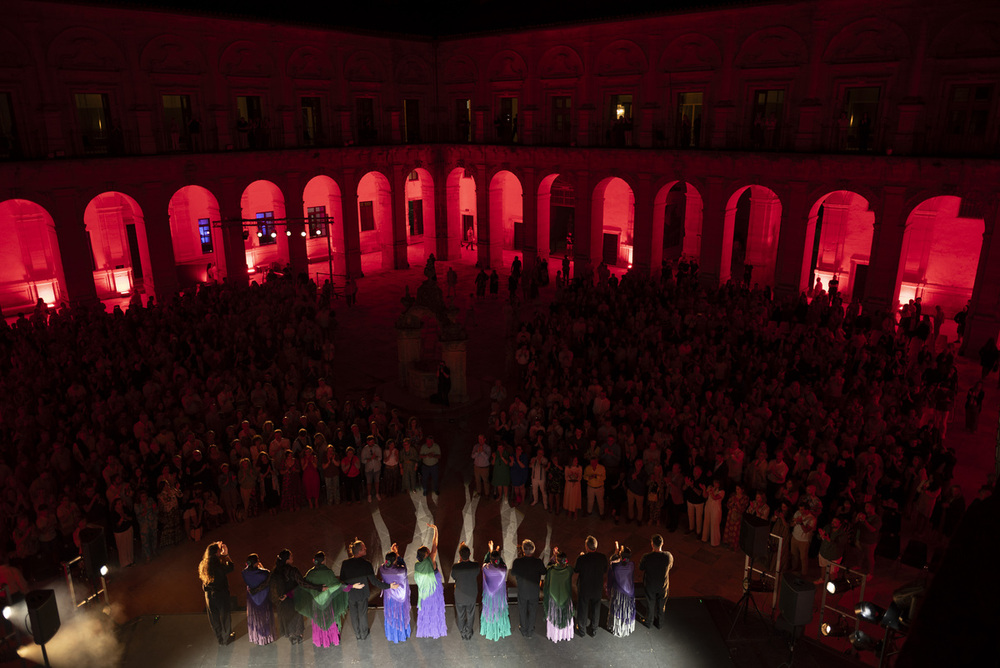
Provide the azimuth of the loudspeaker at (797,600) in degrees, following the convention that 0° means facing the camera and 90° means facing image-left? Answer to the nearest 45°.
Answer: approximately 225°

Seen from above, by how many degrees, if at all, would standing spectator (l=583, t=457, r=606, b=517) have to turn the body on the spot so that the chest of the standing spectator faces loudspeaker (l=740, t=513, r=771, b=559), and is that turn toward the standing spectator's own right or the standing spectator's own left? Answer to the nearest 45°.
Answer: approximately 45° to the standing spectator's own left

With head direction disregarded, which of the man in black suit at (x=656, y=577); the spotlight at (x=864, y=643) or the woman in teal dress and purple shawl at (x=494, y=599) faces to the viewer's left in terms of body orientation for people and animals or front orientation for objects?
the spotlight

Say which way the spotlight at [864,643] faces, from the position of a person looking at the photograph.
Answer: facing to the left of the viewer

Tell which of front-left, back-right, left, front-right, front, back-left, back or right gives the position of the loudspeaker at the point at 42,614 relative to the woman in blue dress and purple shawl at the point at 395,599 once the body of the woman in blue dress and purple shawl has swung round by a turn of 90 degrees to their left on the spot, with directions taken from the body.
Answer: front

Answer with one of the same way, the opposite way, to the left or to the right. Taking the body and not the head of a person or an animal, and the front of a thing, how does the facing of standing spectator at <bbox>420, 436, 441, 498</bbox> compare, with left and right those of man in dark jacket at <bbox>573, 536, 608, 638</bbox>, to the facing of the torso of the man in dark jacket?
the opposite way

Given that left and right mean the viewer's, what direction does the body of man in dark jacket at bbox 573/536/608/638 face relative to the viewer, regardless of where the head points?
facing away from the viewer

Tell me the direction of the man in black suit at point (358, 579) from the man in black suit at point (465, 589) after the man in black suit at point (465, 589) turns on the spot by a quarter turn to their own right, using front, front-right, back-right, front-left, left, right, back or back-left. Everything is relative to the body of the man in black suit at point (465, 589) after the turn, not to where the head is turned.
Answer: back

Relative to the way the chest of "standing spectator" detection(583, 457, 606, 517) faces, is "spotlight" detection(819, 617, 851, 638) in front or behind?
in front

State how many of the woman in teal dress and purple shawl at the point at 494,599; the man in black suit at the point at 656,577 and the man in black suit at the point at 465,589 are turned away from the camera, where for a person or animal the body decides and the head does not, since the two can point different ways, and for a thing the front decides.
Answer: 3

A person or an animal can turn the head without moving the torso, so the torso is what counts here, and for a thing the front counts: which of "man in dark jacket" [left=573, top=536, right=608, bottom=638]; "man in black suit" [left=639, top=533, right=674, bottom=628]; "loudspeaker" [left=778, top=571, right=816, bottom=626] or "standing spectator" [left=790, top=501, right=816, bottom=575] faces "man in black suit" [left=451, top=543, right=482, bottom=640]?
the standing spectator

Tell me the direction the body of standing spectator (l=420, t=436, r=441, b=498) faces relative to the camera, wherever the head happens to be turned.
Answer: toward the camera

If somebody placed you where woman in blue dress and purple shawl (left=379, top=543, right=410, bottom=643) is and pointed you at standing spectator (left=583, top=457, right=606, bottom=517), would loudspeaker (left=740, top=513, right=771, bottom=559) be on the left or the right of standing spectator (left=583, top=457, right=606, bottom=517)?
right

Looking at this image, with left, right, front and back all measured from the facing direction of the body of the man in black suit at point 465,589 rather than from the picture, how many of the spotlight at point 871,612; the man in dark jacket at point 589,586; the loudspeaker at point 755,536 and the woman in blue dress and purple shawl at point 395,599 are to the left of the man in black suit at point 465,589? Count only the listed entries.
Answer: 1

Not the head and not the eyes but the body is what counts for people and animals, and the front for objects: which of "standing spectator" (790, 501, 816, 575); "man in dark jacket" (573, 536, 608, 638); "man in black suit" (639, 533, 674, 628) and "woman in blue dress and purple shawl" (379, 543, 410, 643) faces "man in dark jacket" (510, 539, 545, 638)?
the standing spectator

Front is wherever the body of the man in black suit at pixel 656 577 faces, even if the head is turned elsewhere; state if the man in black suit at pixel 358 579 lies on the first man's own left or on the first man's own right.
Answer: on the first man's own left

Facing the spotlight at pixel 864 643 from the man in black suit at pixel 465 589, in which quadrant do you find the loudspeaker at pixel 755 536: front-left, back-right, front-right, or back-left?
front-left

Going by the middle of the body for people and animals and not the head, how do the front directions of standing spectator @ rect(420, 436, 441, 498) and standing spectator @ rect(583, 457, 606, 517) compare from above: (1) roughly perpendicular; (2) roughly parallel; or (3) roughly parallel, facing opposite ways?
roughly parallel

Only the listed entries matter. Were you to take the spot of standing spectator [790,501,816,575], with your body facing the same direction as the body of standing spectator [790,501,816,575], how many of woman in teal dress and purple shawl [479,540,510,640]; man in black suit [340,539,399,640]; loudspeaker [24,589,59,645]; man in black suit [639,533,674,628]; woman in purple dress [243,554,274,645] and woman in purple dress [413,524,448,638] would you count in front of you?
6
